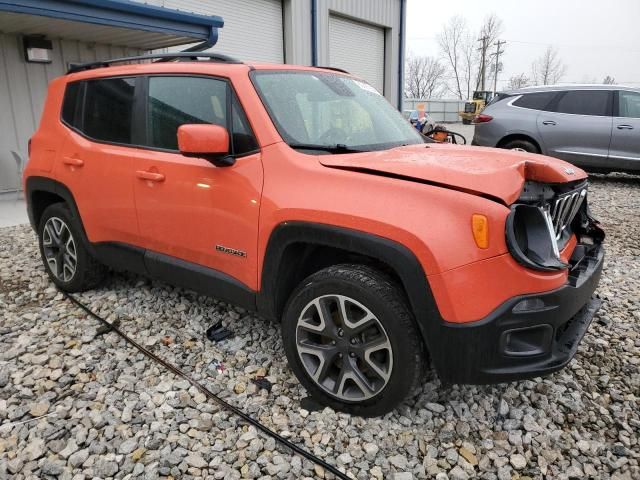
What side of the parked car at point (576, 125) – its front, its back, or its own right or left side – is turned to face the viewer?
right

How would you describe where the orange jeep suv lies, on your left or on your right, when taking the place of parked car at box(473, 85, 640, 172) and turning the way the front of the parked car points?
on your right

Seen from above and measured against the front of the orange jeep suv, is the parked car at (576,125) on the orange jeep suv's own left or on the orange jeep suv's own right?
on the orange jeep suv's own left

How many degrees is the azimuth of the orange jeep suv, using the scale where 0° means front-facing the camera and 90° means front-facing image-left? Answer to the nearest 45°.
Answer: approximately 315°
